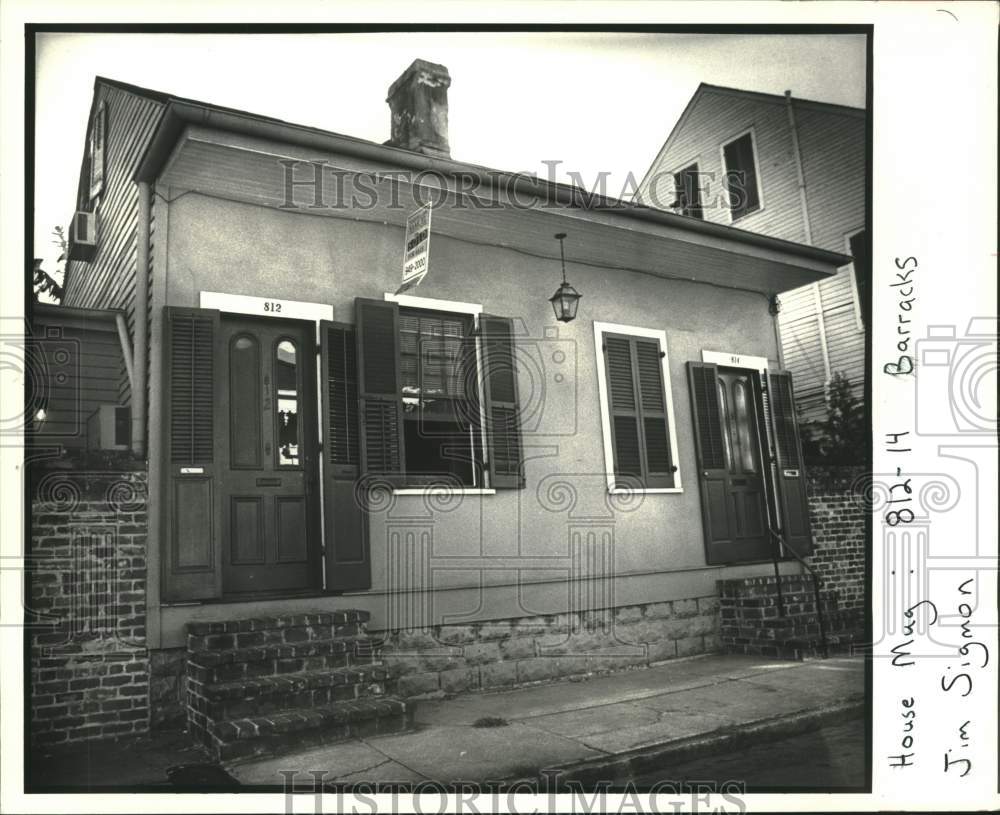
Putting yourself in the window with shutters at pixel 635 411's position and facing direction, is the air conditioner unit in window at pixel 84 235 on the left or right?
on its right

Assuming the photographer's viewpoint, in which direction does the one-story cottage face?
facing the viewer and to the right of the viewer

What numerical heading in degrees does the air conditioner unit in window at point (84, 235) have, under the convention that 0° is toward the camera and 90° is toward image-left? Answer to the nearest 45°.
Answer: approximately 45°

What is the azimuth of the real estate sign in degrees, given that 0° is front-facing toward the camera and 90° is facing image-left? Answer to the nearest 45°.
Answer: approximately 45°

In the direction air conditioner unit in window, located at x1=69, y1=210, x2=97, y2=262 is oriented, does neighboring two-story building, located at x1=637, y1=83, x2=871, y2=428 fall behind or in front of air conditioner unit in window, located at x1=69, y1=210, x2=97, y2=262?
behind

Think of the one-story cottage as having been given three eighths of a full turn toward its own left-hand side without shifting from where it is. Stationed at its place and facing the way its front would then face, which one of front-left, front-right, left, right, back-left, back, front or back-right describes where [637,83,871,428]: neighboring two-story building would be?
front-right

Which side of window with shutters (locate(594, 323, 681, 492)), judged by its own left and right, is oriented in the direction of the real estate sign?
right

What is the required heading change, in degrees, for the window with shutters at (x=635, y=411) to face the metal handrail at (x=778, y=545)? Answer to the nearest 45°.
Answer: approximately 90° to its left
